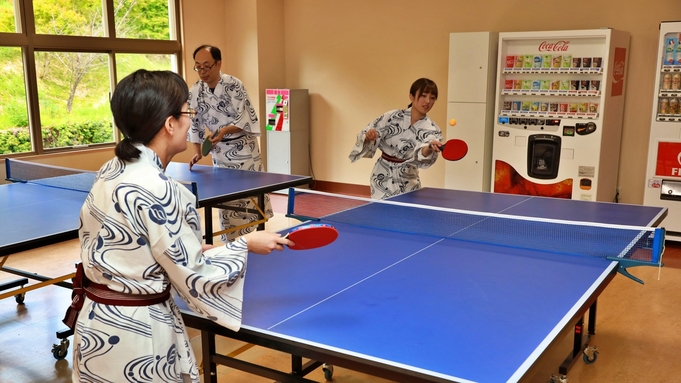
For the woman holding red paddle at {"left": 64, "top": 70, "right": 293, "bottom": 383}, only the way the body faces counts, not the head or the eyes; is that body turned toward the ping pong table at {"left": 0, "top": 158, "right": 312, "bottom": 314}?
no

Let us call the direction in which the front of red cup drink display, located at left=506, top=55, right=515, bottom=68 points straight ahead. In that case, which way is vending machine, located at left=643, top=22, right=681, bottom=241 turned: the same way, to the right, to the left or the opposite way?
the same way

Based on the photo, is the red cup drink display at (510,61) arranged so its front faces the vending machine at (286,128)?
no

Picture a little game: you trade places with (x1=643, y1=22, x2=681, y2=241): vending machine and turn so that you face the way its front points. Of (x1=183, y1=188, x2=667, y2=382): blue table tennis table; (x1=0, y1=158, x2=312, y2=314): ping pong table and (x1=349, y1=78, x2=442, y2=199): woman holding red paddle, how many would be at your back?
0

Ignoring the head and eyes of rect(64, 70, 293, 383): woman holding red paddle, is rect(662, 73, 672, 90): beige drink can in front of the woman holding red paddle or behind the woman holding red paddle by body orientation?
in front

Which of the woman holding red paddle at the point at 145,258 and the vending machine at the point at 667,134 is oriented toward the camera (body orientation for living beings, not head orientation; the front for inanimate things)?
the vending machine

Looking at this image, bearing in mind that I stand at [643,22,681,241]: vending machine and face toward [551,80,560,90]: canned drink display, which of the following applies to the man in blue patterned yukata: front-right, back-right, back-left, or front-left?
front-left

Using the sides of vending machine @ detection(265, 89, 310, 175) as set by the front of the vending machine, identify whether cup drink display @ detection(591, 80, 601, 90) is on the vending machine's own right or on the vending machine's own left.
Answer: on the vending machine's own left

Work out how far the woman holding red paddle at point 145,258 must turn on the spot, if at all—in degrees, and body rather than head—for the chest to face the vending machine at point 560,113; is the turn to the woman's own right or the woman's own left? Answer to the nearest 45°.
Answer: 0° — they already face it

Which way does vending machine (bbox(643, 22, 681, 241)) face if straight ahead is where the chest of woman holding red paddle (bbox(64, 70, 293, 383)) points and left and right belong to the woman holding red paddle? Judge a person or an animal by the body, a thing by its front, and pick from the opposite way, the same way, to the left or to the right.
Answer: the opposite way

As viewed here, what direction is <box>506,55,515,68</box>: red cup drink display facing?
toward the camera

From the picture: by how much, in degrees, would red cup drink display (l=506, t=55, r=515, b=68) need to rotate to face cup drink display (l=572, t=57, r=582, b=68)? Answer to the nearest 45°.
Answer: approximately 90° to its left

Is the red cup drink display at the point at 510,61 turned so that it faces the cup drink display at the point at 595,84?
no

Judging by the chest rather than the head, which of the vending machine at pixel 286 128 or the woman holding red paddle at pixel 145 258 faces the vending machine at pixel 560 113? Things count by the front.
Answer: the woman holding red paddle

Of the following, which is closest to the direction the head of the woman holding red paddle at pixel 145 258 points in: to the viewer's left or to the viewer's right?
to the viewer's right

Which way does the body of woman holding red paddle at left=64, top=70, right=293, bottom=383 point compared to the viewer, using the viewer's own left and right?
facing away from the viewer and to the right of the viewer

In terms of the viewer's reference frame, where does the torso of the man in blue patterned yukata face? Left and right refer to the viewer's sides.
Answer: facing the viewer and to the left of the viewer

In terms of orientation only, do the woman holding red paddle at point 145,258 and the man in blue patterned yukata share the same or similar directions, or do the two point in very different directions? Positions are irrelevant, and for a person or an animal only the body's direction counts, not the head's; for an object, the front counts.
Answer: very different directions

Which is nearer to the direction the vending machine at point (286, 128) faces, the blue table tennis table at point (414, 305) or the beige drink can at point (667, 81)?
the blue table tennis table

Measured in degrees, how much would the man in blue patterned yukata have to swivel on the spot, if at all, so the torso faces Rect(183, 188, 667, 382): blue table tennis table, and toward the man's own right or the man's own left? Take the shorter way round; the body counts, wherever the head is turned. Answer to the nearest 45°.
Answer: approximately 45° to the man's own left

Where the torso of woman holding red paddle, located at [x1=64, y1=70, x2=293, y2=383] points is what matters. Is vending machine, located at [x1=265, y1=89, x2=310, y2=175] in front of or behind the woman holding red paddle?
in front
